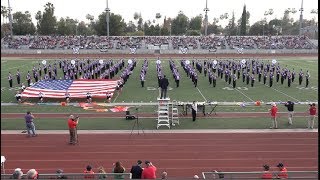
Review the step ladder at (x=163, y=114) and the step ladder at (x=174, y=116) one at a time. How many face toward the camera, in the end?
2

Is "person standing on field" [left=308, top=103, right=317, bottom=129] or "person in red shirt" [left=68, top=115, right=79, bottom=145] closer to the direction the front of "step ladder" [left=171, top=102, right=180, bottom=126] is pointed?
the person in red shirt

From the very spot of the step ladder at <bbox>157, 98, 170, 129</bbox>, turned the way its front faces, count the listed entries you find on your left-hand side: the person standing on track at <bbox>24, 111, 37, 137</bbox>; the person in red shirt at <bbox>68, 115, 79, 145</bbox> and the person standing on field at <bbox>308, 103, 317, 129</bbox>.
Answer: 1

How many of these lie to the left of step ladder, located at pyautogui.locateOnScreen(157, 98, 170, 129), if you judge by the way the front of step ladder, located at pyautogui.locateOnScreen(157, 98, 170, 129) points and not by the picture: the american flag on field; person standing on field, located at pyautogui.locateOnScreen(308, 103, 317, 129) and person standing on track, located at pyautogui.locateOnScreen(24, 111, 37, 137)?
1

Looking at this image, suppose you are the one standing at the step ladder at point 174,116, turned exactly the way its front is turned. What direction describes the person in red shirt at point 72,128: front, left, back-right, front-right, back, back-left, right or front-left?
front-right

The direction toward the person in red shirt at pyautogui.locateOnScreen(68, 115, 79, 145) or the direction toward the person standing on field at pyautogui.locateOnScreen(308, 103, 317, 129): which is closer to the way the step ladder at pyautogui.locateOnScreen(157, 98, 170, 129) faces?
the person in red shirt

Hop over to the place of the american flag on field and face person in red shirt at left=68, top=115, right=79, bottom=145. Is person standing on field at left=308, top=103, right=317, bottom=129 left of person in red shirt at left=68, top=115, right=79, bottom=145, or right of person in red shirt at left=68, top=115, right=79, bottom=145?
left

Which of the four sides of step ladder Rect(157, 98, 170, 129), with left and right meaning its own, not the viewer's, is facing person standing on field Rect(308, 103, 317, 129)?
left

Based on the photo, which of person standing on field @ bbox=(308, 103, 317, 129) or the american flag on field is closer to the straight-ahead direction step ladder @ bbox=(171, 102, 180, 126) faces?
the person standing on field

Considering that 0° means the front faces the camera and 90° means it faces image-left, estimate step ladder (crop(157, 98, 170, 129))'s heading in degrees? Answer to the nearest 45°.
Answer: approximately 0°

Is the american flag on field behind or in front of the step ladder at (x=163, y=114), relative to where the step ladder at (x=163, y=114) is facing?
behind

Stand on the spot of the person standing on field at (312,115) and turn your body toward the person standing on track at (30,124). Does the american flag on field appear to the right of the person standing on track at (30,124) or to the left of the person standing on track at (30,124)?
right

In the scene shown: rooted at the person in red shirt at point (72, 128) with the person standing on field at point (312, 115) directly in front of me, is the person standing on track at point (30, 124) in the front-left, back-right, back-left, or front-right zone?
back-left

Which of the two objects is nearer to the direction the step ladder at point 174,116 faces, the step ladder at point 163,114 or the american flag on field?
the step ladder
